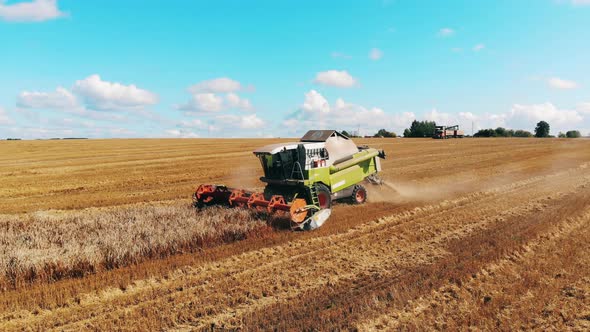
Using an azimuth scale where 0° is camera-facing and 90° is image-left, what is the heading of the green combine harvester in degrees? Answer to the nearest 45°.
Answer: approximately 45°
